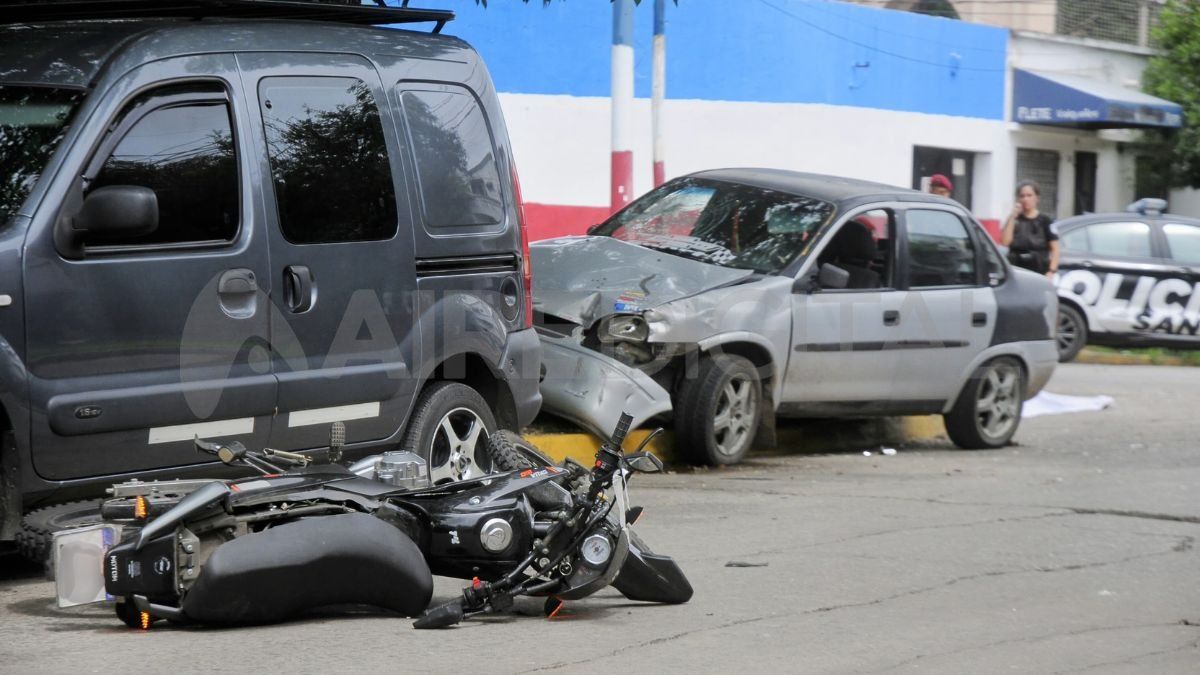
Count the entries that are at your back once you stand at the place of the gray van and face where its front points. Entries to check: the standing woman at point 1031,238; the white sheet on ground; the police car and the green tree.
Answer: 4

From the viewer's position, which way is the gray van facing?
facing the viewer and to the left of the viewer

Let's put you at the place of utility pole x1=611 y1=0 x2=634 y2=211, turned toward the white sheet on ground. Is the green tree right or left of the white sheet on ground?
left

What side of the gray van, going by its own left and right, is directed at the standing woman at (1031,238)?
back

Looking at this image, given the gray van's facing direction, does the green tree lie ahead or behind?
behind

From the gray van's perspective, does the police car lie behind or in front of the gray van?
behind
